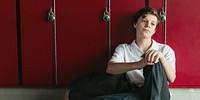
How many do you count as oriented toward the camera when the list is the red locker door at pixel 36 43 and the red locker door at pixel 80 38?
2

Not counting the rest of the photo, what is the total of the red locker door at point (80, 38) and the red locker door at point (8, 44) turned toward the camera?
2

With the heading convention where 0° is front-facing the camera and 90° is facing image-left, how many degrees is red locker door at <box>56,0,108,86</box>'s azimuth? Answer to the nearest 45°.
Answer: approximately 0°

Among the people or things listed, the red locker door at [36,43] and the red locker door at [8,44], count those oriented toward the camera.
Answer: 2

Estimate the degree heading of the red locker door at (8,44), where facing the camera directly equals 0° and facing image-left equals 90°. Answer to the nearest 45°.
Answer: approximately 0°
